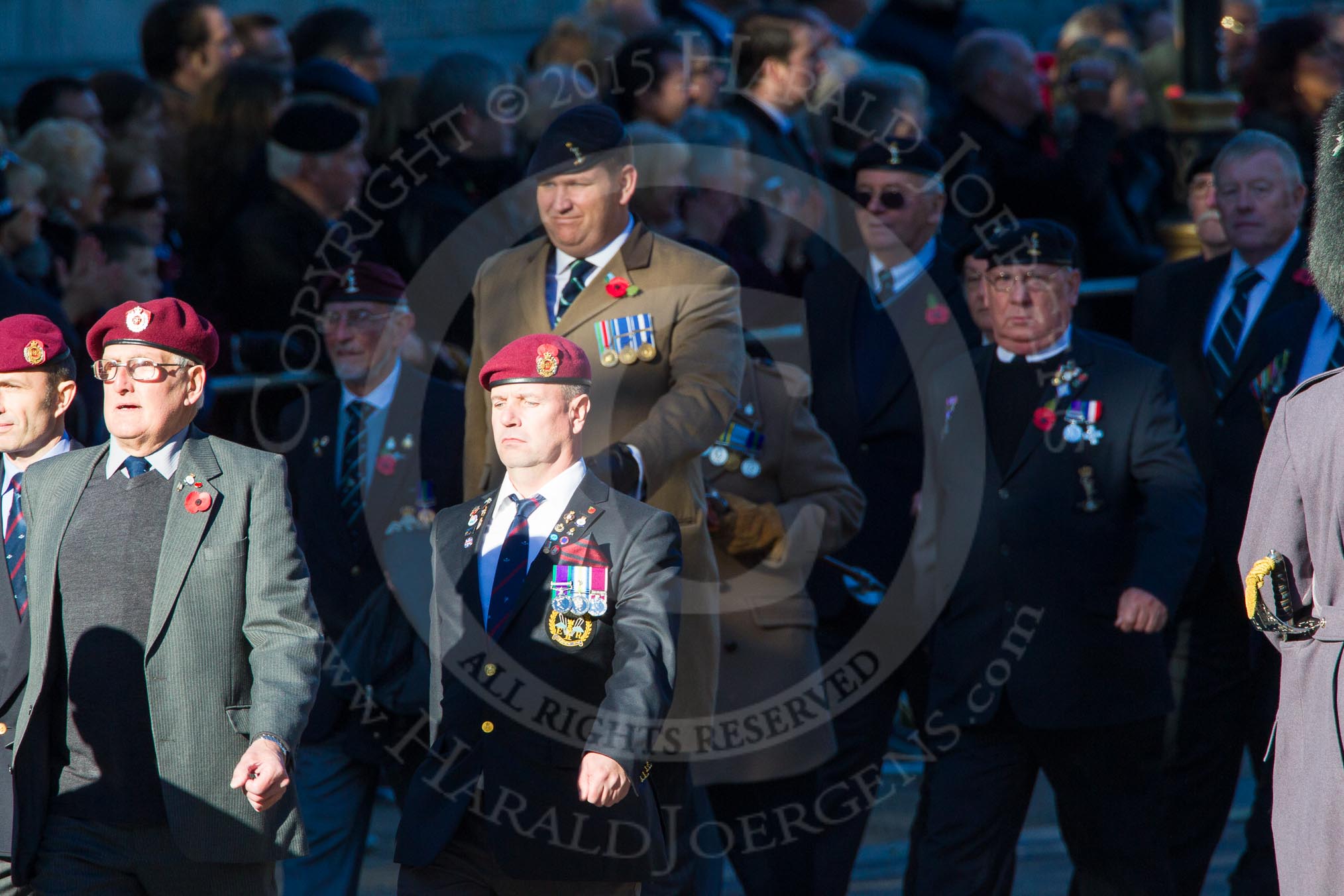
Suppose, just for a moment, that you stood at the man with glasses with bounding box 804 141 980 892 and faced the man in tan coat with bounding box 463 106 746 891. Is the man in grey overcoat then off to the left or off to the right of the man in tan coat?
left

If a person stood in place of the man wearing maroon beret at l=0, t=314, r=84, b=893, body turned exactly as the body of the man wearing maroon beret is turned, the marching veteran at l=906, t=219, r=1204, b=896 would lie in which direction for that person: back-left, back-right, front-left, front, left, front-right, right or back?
back-left

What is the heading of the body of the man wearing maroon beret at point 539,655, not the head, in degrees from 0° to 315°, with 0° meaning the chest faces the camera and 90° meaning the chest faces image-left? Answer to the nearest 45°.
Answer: approximately 45°

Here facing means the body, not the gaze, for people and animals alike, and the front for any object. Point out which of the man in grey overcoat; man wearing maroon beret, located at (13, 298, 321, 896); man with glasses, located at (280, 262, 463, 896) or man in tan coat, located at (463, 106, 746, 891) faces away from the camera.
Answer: the man in grey overcoat

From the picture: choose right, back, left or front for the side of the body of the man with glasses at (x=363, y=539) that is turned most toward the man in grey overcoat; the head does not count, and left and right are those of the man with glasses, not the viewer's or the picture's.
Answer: left

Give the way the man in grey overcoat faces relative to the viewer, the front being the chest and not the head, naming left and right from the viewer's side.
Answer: facing away from the viewer

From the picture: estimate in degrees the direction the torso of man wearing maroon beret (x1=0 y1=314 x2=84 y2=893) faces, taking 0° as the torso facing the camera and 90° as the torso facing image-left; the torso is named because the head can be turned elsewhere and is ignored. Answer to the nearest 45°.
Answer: approximately 45°

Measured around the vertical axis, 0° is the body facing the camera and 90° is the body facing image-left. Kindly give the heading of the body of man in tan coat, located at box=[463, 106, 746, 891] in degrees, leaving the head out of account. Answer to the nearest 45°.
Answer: approximately 45°

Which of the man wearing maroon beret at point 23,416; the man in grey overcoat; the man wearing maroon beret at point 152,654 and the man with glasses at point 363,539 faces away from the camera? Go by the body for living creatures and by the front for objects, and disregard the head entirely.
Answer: the man in grey overcoat
